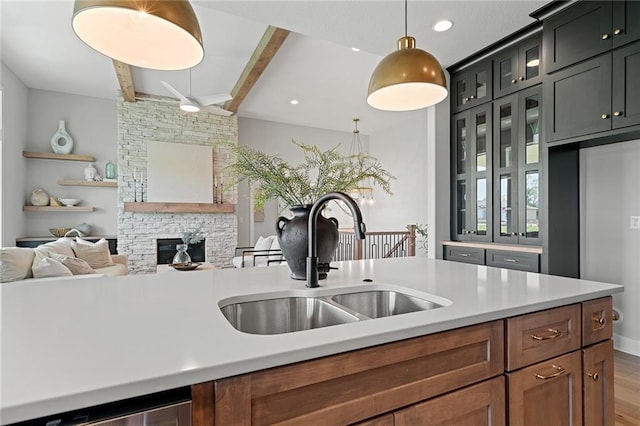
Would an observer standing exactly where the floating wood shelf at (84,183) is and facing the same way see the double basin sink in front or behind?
in front

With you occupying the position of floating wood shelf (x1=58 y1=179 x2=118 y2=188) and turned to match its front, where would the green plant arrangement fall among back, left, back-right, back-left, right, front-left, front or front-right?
front

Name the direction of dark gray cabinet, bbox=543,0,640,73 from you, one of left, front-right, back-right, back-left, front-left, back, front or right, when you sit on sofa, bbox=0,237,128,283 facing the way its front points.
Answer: front

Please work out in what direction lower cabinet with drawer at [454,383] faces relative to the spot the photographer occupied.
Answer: facing the viewer and to the right of the viewer

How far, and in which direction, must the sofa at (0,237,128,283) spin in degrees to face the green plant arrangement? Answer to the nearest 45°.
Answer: approximately 45° to its right

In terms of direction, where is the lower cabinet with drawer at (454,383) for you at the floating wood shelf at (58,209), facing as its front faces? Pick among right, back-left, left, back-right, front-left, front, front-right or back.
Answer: front

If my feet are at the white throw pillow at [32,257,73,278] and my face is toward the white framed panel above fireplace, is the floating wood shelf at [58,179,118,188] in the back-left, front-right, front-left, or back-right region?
front-left

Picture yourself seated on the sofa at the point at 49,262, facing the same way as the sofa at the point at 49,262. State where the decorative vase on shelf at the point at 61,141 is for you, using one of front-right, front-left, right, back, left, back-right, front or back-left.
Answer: back-left

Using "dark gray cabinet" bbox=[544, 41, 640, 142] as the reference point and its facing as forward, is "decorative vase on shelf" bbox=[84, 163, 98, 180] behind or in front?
in front

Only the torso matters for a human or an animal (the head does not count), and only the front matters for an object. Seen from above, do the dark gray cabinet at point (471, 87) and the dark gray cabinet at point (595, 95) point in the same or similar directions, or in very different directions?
same or similar directions

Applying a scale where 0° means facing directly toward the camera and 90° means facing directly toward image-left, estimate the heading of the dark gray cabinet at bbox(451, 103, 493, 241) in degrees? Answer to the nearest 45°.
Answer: approximately 45°

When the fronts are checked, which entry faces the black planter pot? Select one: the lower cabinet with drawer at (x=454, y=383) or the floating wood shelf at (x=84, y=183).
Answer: the floating wood shelf

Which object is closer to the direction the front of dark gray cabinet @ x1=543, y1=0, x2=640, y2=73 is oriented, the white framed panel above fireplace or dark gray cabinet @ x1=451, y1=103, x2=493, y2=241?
the white framed panel above fireplace

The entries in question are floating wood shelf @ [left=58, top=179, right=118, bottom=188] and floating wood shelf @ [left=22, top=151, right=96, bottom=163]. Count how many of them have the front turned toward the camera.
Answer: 2

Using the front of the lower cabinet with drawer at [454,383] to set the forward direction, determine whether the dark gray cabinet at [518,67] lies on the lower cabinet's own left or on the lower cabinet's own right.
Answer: on the lower cabinet's own left

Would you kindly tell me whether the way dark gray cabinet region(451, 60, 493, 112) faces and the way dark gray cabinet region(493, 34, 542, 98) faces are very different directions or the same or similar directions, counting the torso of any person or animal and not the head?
same or similar directions

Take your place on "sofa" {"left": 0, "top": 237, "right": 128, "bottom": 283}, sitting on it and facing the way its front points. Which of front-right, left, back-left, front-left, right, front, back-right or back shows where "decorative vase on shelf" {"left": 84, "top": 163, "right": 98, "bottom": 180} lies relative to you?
back-left

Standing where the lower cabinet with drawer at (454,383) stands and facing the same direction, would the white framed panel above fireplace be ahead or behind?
behind

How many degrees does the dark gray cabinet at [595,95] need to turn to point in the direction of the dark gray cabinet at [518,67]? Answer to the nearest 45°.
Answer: approximately 90° to its right

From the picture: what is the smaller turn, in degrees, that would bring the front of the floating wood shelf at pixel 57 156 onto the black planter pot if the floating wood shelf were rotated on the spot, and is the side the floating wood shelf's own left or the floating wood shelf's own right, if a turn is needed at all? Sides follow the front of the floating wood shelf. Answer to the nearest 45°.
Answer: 0° — it already faces it

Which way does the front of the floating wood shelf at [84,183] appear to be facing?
toward the camera
